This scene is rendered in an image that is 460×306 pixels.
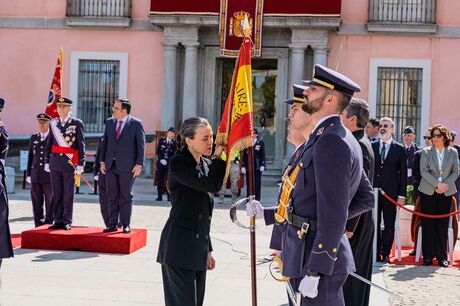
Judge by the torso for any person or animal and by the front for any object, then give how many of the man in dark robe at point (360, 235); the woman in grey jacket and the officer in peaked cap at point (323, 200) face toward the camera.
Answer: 1

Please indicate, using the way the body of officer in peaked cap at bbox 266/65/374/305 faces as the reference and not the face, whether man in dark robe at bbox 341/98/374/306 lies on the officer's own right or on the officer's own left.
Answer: on the officer's own right

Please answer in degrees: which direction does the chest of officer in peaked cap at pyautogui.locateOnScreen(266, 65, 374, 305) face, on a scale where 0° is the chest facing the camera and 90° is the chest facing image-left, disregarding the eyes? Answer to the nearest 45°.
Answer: approximately 90°

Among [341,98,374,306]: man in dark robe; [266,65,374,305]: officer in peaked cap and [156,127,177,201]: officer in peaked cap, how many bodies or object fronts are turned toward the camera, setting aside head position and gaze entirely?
1

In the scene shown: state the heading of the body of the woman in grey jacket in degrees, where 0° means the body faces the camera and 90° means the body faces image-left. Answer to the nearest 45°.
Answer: approximately 0°

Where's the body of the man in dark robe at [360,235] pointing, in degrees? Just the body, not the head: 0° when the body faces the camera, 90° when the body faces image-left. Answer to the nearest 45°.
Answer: approximately 135°

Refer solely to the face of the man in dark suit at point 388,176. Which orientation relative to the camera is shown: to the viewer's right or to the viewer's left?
to the viewer's left

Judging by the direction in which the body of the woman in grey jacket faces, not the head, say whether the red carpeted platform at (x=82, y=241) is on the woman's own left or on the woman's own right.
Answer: on the woman's own right

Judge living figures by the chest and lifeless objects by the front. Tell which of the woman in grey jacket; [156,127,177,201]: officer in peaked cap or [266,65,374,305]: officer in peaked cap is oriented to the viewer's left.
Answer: [266,65,374,305]: officer in peaked cap

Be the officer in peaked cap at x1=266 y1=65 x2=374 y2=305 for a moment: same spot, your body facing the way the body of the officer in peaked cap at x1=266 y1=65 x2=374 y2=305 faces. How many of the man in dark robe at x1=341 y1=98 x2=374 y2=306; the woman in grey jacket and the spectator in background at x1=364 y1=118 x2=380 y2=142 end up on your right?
3

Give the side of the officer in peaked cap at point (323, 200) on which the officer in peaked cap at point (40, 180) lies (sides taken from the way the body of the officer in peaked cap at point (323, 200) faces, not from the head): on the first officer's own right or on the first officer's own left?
on the first officer's own right

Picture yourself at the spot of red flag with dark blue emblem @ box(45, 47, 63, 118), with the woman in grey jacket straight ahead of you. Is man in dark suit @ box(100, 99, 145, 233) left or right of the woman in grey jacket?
right
